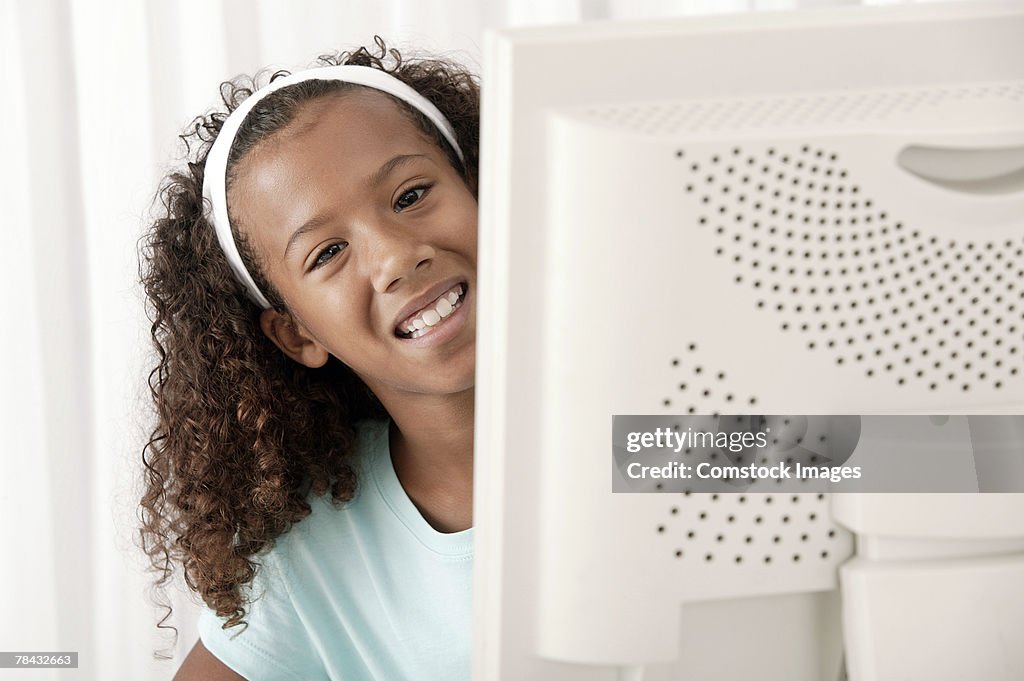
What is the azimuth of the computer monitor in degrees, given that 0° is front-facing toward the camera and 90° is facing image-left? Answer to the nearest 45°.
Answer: approximately 180°

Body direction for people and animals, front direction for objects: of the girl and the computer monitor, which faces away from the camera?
the computer monitor

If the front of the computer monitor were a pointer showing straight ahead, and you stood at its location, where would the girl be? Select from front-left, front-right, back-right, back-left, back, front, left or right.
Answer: front-left

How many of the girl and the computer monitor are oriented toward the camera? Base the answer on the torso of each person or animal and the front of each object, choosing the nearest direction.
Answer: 1

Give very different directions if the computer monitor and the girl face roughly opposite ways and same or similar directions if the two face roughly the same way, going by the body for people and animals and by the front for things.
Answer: very different directions

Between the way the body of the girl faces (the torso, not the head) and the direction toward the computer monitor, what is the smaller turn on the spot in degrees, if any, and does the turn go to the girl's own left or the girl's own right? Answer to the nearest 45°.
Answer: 0° — they already face it
